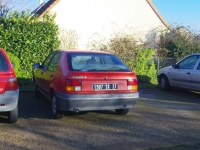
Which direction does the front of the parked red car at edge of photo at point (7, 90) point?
away from the camera

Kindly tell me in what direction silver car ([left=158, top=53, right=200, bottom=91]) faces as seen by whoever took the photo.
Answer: facing away from the viewer and to the left of the viewer

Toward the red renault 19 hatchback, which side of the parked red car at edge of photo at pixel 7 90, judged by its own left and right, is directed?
right

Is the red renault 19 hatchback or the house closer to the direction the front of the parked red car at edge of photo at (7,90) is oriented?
the house

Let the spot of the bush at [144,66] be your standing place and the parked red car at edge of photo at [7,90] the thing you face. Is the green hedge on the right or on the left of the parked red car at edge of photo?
right

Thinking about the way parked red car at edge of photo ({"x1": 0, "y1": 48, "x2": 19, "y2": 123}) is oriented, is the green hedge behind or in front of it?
in front

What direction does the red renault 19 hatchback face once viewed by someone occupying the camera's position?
facing away from the viewer and to the left of the viewer

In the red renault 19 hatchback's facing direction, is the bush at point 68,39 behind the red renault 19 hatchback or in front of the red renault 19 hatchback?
in front

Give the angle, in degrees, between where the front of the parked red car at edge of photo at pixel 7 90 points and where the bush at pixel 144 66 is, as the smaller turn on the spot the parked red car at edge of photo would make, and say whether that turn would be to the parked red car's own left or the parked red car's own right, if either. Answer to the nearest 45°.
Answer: approximately 45° to the parked red car's own right

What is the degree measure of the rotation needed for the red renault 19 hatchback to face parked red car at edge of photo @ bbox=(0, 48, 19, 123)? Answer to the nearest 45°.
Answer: approximately 45° to its left

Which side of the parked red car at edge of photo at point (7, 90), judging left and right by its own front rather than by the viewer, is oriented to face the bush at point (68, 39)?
front
